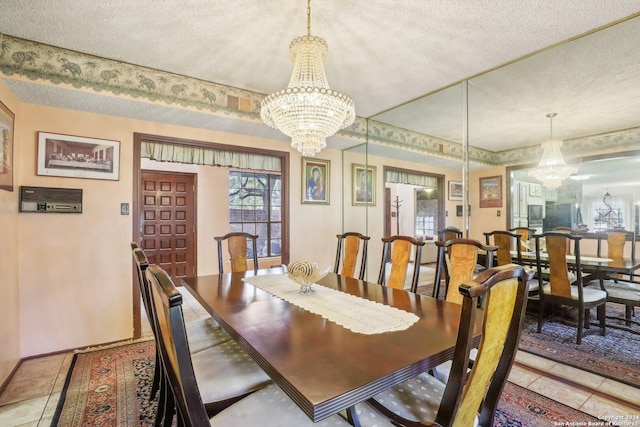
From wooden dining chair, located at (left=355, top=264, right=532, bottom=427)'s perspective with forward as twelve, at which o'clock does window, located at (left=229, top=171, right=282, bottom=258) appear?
The window is roughly at 12 o'clock from the wooden dining chair.

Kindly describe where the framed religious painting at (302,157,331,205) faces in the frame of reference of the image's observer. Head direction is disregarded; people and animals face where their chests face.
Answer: facing the viewer and to the right of the viewer

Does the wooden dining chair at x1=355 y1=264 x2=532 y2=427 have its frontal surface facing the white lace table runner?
yes

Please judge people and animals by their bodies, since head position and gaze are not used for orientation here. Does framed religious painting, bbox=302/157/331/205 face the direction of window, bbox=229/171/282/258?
no

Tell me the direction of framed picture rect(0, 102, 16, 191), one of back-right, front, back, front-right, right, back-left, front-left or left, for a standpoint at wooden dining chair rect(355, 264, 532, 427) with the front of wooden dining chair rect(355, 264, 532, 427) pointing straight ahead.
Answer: front-left

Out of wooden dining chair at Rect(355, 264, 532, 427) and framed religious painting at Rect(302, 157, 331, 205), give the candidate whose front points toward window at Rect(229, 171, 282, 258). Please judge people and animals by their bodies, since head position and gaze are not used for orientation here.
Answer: the wooden dining chair

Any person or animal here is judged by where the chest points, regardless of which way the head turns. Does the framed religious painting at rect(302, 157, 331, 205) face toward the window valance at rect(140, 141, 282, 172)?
no

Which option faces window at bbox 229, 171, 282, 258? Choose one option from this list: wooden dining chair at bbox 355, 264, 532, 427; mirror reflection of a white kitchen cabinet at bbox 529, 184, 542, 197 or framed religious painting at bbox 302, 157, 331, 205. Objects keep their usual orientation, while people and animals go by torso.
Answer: the wooden dining chair
